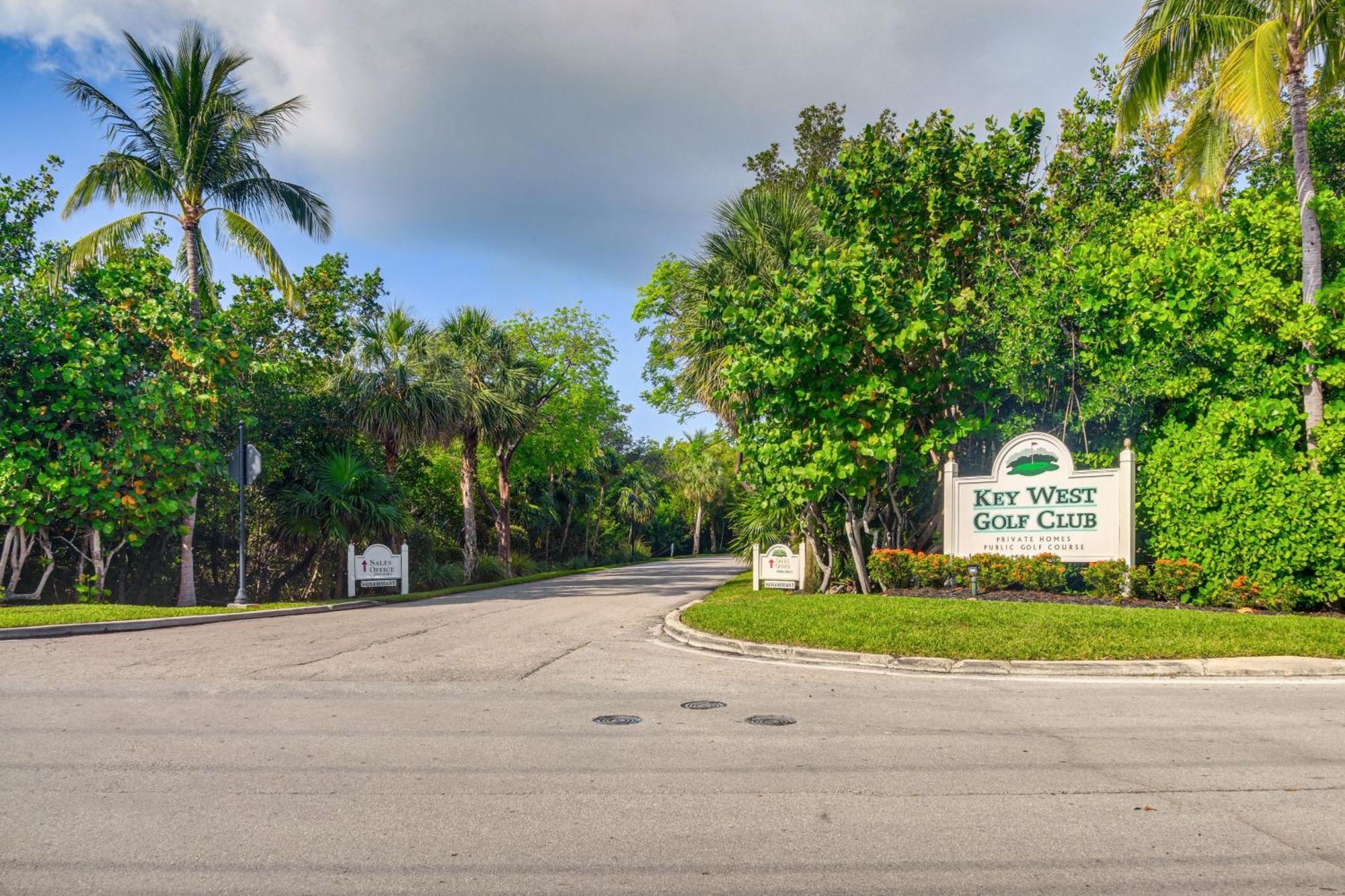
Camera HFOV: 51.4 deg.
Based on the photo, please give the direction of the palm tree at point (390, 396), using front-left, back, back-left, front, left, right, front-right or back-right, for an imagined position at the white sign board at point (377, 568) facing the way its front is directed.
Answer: back

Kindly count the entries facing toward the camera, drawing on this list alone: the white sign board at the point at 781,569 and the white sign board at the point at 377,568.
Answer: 2

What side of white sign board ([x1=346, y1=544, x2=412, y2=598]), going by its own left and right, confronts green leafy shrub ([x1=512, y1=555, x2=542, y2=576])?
back

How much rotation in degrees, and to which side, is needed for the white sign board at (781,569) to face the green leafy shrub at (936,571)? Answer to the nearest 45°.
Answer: approximately 45° to its left

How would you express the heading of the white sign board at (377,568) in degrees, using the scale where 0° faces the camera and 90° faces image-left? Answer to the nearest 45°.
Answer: approximately 0°
